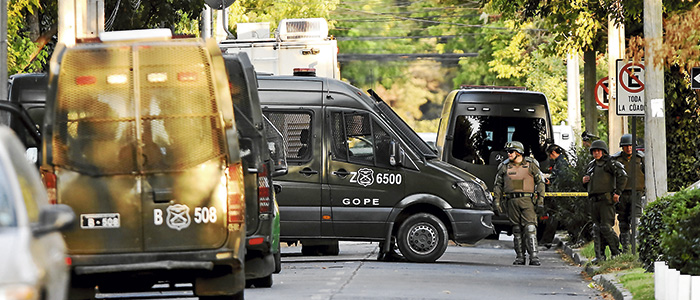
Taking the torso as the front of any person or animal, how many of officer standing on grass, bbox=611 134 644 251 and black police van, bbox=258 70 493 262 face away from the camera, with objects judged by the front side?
0

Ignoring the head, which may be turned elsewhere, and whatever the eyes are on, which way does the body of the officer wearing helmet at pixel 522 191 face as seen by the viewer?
toward the camera

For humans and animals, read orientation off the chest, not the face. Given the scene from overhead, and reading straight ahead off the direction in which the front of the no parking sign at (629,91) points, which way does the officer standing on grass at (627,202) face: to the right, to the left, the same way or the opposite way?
the same way

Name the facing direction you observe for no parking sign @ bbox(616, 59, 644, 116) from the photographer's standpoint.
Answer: facing the viewer

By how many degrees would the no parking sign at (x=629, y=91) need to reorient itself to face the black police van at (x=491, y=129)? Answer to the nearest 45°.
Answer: approximately 135° to its right

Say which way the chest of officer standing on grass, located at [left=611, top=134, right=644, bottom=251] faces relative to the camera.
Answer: toward the camera

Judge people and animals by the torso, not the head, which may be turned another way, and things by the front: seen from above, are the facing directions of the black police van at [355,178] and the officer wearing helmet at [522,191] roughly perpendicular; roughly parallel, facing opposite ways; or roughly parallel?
roughly perpendicular

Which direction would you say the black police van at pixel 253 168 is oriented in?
away from the camera

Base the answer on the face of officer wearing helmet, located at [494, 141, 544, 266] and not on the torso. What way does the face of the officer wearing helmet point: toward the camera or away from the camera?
toward the camera

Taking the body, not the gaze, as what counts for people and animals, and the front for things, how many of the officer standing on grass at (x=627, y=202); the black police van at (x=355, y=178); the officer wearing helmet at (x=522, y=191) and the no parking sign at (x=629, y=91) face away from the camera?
0

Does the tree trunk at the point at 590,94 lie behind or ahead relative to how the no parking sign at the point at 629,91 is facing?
behind

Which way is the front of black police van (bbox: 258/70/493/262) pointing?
to the viewer's right

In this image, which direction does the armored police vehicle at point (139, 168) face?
away from the camera
